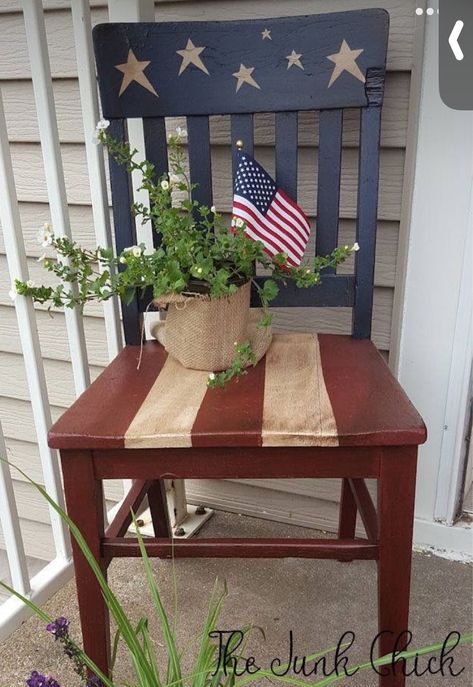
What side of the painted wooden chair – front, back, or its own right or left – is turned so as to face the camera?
front

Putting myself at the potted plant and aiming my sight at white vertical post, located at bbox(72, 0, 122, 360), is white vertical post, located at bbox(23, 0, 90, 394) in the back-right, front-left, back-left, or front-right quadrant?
front-left
